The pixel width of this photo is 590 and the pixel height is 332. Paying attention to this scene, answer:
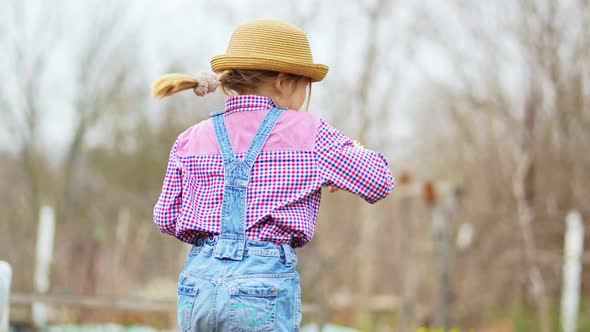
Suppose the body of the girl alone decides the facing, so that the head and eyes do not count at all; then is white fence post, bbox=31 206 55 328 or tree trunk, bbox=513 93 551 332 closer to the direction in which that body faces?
the tree trunk

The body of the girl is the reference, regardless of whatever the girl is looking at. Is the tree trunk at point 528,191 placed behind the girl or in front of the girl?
in front

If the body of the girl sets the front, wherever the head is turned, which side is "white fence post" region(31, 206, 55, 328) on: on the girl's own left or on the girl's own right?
on the girl's own left

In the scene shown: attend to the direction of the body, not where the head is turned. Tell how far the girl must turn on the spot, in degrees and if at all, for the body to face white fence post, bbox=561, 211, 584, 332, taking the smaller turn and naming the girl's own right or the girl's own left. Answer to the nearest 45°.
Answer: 0° — they already face it

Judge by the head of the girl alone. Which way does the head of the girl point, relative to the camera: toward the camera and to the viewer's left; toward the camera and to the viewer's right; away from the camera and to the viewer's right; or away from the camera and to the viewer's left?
away from the camera and to the viewer's right

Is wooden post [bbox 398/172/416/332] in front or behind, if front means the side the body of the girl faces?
in front

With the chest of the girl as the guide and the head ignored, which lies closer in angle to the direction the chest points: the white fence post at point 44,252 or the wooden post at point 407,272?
the wooden post

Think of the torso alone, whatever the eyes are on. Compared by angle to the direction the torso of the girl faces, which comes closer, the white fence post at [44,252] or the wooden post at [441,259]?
the wooden post

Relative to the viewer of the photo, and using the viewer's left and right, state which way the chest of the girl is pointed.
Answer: facing away from the viewer and to the right of the viewer
